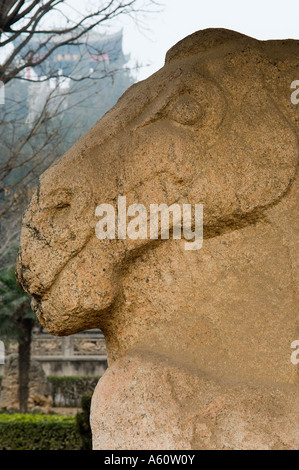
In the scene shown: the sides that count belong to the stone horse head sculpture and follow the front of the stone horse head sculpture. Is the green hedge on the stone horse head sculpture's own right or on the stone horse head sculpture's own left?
on the stone horse head sculpture's own right

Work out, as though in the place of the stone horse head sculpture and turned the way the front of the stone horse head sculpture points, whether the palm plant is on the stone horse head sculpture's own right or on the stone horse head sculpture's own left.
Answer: on the stone horse head sculpture's own right

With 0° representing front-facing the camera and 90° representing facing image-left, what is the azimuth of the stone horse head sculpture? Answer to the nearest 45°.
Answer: approximately 90°

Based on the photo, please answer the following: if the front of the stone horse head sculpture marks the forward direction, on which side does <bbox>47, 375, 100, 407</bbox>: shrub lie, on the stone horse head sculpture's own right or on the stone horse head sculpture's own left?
on the stone horse head sculpture's own right
